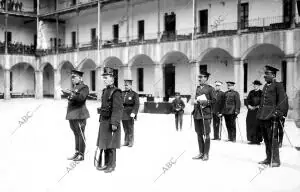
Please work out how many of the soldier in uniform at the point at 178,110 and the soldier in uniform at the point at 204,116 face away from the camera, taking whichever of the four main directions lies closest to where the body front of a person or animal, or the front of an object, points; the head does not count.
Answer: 0

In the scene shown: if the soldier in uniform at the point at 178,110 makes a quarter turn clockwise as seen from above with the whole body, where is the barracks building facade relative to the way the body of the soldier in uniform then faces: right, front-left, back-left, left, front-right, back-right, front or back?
right

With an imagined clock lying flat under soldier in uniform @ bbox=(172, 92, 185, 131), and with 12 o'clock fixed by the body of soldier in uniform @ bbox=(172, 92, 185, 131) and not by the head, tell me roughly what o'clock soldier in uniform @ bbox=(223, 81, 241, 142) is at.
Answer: soldier in uniform @ bbox=(223, 81, 241, 142) is roughly at 11 o'clock from soldier in uniform @ bbox=(172, 92, 185, 131).

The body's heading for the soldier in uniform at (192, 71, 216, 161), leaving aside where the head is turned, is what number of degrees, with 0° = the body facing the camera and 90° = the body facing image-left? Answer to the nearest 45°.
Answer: approximately 45°

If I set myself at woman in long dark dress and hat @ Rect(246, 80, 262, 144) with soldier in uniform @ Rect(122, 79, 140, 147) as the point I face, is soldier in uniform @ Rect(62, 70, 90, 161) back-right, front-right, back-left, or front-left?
front-left

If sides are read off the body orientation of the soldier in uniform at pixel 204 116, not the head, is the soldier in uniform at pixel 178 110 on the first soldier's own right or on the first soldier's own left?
on the first soldier's own right

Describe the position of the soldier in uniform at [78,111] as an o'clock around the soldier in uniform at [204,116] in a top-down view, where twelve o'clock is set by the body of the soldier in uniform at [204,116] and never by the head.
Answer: the soldier in uniform at [78,111] is roughly at 1 o'clock from the soldier in uniform at [204,116].

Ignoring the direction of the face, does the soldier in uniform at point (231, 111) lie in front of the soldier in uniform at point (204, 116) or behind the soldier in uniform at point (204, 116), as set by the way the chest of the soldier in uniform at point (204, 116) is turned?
behind

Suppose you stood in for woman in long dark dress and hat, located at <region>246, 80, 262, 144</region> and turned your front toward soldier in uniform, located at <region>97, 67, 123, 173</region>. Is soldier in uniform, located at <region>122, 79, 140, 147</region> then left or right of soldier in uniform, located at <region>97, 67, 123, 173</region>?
right

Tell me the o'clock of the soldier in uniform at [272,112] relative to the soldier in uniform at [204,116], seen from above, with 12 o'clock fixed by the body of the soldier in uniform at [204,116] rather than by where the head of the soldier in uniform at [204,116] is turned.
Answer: the soldier in uniform at [272,112] is roughly at 8 o'clock from the soldier in uniform at [204,116].

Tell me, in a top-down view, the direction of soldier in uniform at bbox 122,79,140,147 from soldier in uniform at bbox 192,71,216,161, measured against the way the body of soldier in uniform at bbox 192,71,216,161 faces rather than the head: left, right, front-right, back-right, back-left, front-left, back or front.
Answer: right

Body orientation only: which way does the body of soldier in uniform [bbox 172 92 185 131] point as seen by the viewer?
toward the camera

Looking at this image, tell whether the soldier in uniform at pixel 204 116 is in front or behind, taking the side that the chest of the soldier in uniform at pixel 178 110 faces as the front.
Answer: in front

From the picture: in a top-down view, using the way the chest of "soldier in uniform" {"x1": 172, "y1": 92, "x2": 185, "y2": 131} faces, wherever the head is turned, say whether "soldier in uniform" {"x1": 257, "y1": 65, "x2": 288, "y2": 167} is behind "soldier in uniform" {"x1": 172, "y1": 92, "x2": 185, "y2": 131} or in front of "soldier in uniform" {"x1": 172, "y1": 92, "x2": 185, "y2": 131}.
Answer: in front

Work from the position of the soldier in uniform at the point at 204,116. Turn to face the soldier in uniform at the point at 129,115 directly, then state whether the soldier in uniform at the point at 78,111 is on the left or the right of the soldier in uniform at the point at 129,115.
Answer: left

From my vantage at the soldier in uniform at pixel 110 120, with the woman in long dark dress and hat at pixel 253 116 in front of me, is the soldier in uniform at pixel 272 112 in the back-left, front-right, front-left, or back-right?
front-right
